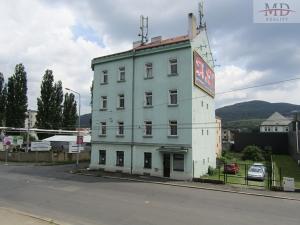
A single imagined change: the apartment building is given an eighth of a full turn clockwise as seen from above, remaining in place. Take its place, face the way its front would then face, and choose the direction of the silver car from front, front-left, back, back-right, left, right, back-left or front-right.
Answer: back

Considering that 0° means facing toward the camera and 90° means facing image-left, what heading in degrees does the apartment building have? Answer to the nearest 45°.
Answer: approximately 45°
